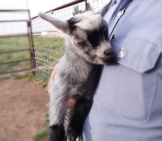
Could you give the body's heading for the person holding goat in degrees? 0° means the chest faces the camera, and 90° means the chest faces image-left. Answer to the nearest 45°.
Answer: approximately 45°
